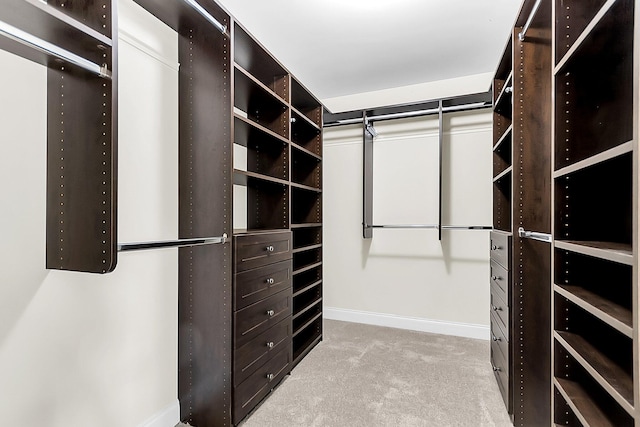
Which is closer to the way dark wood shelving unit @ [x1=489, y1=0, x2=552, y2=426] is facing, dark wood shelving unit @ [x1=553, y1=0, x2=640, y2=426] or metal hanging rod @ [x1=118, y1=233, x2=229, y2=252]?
the metal hanging rod

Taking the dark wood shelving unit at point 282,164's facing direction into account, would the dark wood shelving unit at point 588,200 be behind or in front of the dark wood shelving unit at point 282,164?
in front

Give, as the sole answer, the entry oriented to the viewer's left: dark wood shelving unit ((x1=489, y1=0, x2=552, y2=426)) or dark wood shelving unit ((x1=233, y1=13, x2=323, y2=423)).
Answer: dark wood shelving unit ((x1=489, y1=0, x2=552, y2=426))

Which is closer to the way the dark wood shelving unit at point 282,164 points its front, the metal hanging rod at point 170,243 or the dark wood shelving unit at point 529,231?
the dark wood shelving unit

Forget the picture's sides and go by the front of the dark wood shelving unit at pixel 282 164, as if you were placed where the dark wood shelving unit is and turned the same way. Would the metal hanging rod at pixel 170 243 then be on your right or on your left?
on your right

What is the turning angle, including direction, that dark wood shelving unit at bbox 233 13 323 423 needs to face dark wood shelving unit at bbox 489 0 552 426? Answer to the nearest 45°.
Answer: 0° — it already faces it

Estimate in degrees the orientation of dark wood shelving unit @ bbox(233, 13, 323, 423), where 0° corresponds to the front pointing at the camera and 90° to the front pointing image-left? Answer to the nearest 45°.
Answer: approximately 315°

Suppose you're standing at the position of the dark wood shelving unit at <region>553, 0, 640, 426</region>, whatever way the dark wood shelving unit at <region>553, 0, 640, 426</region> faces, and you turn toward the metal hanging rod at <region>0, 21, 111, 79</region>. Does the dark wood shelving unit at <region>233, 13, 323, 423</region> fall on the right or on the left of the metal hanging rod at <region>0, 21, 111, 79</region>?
right

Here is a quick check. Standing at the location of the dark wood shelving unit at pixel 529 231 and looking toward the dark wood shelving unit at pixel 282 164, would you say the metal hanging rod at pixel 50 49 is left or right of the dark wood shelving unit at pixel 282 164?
left

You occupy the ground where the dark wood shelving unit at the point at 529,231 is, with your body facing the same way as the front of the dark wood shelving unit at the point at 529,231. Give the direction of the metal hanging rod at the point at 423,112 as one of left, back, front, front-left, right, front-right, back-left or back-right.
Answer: front-right

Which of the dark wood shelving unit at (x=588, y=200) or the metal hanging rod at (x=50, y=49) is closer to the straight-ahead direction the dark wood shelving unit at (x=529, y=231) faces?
the metal hanging rod

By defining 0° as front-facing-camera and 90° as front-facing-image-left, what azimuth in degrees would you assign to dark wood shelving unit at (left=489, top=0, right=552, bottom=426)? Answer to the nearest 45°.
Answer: approximately 90°

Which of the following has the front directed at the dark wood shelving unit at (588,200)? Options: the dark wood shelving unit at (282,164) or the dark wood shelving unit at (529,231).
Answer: the dark wood shelving unit at (282,164)

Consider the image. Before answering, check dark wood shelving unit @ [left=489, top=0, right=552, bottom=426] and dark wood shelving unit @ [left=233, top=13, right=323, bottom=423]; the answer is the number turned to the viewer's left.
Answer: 1

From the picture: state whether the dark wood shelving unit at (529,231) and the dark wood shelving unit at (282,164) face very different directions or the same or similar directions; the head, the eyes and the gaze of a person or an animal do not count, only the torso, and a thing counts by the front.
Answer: very different directions
